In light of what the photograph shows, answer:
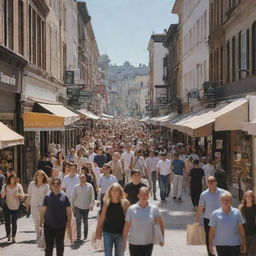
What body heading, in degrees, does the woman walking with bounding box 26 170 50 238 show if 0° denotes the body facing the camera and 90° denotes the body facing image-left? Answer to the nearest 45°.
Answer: approximately 0°

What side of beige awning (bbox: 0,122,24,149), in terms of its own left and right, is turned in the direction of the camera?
right

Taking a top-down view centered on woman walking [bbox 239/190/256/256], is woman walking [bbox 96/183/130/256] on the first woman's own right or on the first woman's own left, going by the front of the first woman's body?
on the first woman's own right

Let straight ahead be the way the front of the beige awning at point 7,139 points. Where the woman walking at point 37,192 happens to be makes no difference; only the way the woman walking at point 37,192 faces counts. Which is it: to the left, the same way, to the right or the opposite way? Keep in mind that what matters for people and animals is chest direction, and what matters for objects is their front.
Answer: to the right

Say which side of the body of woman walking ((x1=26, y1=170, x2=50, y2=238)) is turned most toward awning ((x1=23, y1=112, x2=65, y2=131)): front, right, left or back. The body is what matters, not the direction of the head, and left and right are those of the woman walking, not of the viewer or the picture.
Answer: back

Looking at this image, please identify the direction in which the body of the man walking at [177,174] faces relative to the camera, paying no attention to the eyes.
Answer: away from the camera

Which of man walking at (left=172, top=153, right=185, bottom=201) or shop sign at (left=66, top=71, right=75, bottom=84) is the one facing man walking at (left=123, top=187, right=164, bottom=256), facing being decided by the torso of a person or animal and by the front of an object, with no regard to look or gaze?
the shop sign
